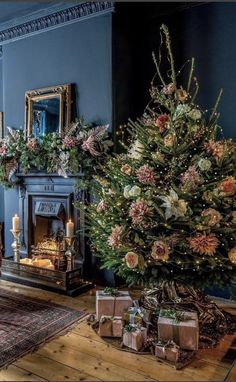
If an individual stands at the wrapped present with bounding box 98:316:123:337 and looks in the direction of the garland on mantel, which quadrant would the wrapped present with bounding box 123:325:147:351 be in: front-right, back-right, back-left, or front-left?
back-right

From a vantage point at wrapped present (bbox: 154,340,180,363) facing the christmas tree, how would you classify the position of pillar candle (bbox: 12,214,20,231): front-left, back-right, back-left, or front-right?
front-left

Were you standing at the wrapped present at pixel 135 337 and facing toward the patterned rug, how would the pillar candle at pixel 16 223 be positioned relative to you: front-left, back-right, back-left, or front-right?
front-right

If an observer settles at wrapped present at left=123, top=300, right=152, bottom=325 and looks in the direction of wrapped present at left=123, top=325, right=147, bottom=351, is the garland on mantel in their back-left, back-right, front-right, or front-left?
back-right

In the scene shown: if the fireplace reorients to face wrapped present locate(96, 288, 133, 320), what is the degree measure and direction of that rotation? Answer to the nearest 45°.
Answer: approximately 45° to its left

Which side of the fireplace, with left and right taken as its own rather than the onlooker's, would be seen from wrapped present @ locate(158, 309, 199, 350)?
left

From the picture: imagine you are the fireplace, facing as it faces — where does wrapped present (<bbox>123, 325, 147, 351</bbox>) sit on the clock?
The wrapped present is roughly at 10 o'clock from the fireplace.

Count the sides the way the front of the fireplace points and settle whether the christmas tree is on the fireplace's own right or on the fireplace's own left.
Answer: on the fireplace's own left

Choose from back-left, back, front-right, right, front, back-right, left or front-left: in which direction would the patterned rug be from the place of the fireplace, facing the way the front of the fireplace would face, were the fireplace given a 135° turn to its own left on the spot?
right

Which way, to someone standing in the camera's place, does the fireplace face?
facing the viewer and to the left of the viewer

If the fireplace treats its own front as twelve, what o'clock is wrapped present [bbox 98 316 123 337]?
The wrapped present is roughly at 10 o'clock from the fireplace.

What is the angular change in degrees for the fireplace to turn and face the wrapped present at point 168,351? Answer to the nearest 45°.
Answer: approximately 45° to its left
